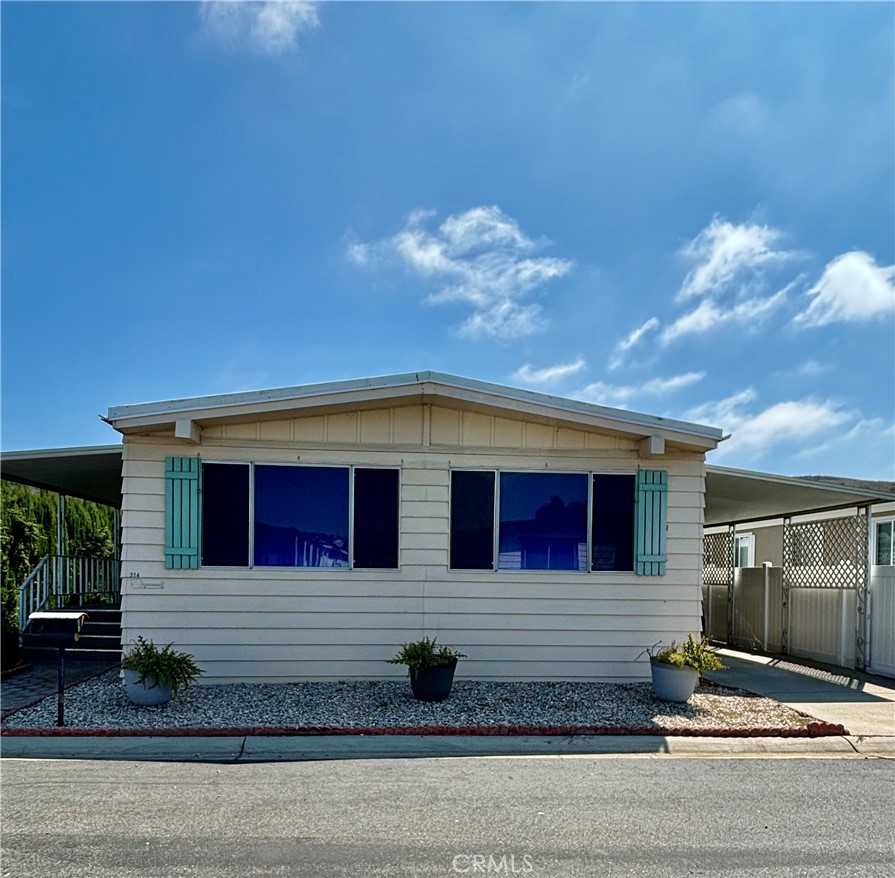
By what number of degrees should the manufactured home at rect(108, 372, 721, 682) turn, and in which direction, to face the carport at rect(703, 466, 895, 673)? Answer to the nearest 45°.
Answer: approximately 135° to its left

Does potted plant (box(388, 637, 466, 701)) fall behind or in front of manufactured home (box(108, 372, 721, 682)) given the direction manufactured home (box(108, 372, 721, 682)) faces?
in front

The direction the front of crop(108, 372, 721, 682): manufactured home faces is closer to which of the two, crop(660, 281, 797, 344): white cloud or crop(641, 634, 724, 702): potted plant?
the potted plant

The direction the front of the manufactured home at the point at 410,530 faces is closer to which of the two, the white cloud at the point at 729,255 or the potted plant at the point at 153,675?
the potted plant

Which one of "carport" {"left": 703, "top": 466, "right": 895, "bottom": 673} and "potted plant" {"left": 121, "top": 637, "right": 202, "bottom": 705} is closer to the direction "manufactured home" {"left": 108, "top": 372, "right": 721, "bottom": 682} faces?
the potted plant

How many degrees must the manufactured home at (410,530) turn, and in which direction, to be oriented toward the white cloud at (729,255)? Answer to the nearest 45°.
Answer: approximately 135° to its left

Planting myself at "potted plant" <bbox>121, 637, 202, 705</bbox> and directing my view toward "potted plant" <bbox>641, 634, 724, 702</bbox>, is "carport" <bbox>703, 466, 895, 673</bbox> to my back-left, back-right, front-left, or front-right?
front-left

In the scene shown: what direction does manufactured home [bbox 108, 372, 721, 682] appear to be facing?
toward the camera
